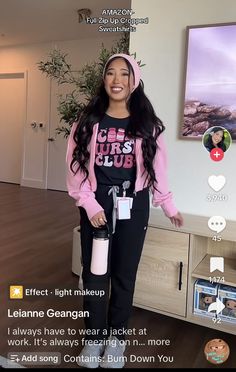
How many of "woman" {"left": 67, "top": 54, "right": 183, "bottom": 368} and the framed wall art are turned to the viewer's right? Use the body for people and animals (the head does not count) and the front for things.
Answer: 0

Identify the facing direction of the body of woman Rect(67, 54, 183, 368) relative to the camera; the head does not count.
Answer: toward the camera

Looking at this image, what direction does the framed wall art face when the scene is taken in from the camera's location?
facing the viewer and to the left of the viewer

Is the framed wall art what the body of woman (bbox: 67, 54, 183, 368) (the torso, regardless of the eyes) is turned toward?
no

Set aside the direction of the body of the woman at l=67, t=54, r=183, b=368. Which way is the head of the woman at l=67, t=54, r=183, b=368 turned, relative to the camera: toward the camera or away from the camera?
toward the camera

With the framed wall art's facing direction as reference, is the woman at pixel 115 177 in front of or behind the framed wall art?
in front
